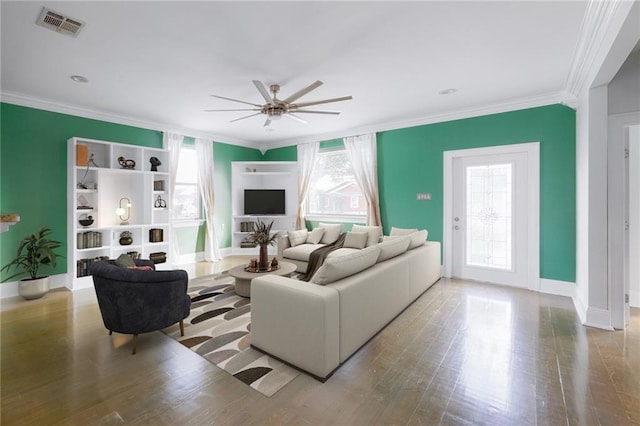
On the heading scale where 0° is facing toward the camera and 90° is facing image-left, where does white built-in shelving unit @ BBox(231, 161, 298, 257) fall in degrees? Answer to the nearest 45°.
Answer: approximately 0°

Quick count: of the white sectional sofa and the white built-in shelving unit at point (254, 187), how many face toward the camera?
1

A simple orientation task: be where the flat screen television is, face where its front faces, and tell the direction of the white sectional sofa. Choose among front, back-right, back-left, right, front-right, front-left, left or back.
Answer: front

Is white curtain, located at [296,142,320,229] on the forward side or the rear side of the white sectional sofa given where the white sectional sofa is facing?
on the forward side

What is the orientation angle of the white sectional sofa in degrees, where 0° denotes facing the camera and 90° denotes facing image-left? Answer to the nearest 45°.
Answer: approximately 135°

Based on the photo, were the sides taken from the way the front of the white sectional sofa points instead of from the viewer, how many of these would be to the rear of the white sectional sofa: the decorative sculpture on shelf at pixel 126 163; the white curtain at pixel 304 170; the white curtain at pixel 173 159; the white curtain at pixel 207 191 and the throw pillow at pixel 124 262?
0

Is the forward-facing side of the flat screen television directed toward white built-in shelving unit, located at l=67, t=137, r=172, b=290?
no

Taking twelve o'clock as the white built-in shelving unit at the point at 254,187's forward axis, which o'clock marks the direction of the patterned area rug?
The patterned area rug is roughly at 12 o'clock from the white built-in shelving unit.

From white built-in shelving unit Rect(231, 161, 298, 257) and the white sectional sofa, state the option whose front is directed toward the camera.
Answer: the white built-in shelving unit

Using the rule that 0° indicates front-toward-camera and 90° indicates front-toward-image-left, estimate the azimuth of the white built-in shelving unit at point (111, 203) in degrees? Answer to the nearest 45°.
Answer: approximately 315°

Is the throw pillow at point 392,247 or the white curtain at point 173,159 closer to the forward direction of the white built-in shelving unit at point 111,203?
the throw pillow

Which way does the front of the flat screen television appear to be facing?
toward the camera

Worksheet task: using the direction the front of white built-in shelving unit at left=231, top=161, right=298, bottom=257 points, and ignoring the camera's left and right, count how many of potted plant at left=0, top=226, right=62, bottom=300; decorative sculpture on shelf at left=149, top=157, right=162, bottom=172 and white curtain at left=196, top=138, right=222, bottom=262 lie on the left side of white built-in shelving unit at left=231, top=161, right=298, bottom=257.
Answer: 0

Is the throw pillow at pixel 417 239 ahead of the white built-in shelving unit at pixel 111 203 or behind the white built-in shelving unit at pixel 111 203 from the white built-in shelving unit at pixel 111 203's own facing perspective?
ahead

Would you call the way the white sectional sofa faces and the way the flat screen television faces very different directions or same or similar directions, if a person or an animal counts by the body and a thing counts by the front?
very different directions

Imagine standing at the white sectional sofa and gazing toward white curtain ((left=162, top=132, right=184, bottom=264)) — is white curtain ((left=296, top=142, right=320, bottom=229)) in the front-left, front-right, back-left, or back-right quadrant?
front-right

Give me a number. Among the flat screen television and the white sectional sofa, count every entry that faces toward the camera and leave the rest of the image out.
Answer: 1

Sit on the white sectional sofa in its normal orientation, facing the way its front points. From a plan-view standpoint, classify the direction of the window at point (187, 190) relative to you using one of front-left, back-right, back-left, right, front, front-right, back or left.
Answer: front

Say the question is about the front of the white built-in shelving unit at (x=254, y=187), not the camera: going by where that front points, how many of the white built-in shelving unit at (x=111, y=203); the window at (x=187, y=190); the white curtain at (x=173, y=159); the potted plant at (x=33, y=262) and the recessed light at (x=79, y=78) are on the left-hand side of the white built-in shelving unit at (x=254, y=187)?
0

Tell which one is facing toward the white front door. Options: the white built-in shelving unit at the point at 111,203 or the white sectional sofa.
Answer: the white built-in shelving unit
